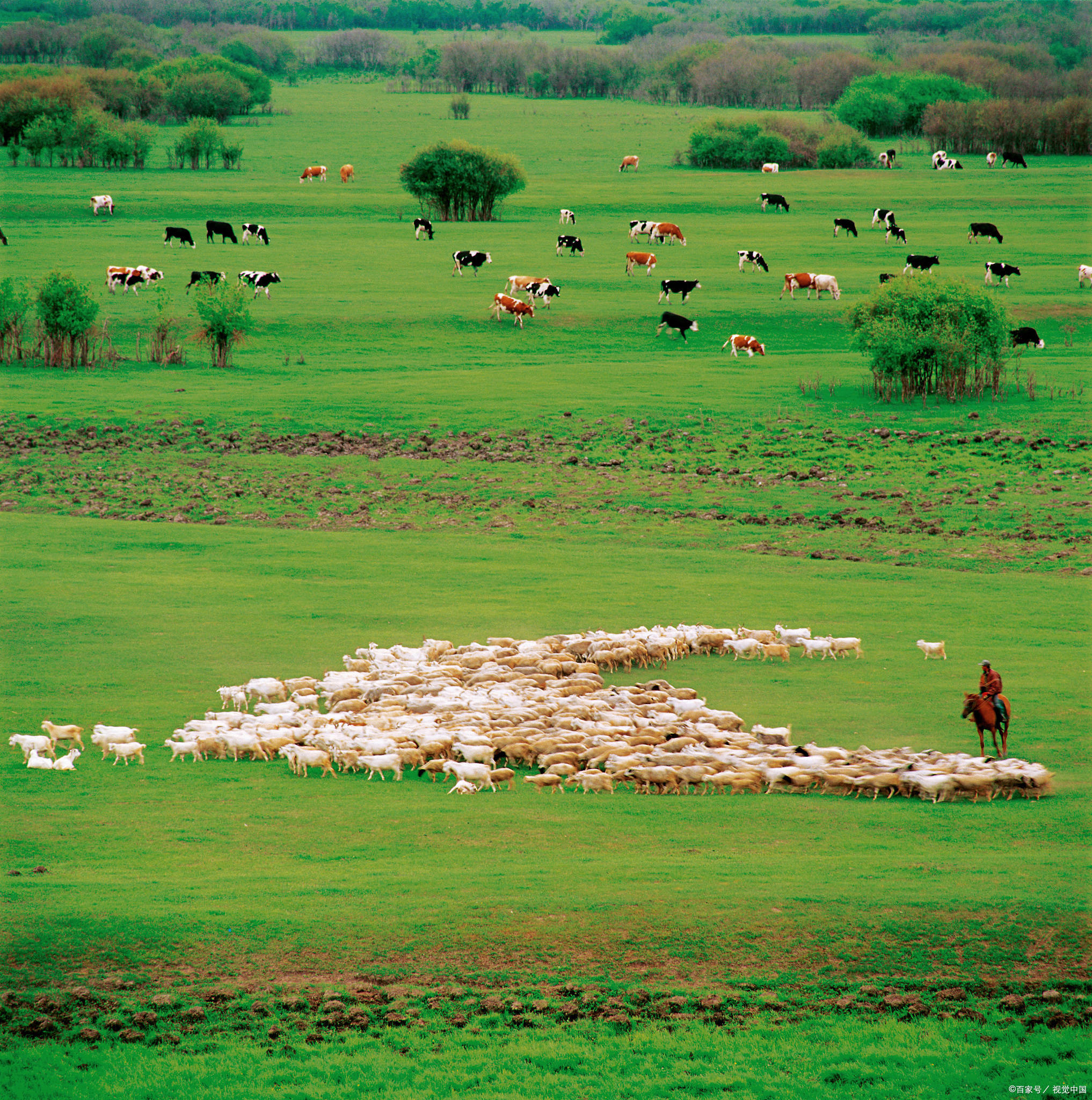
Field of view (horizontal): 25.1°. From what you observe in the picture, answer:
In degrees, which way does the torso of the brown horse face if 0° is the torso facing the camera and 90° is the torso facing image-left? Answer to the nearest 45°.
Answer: approximately 45°

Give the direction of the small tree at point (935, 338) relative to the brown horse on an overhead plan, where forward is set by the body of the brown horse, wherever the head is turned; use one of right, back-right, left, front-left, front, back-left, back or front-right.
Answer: back-right
